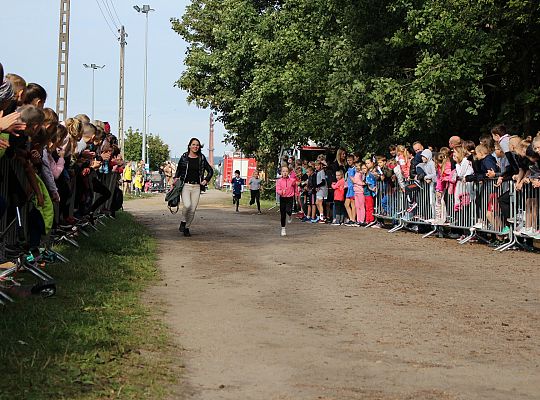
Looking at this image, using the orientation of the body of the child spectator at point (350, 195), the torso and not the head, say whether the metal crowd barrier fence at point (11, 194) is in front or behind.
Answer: in front

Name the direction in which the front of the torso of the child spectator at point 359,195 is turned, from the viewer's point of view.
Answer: to the viewer's left

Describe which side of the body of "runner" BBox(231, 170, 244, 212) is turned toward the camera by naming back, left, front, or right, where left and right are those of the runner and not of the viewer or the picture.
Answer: front

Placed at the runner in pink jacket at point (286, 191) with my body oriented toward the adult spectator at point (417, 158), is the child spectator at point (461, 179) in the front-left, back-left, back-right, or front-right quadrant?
front-right

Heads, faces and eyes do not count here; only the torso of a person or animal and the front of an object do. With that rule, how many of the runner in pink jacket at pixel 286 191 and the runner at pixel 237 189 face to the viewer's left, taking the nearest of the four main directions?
0

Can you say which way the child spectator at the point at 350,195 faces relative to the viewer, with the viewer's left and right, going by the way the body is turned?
facing the viewer and to the left of the viewer

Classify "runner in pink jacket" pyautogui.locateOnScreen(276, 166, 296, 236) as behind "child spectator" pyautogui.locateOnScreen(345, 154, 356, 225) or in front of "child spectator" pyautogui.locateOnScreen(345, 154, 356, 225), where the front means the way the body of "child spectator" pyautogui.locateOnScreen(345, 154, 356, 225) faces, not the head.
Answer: in front

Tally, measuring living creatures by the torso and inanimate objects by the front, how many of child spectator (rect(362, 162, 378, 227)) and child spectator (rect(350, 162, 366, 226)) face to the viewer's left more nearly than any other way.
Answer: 2

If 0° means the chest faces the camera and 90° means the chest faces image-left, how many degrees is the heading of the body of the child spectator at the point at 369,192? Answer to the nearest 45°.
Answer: approximately 90°

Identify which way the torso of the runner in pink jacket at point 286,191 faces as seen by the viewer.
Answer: toward the camera

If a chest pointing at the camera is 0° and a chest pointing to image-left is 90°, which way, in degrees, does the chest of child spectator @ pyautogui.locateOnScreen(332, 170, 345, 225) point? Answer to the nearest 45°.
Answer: approximately 45°

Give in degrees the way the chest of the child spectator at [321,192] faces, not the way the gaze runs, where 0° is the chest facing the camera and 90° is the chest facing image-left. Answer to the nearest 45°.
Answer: approximately 45°

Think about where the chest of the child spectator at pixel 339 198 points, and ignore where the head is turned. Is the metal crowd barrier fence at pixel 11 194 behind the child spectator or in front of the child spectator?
in front

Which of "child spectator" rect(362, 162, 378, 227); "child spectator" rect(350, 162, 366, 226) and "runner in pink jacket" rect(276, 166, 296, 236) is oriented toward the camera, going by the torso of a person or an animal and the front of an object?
"runner in pink jacket" rect(276, 166, 296, 236)
